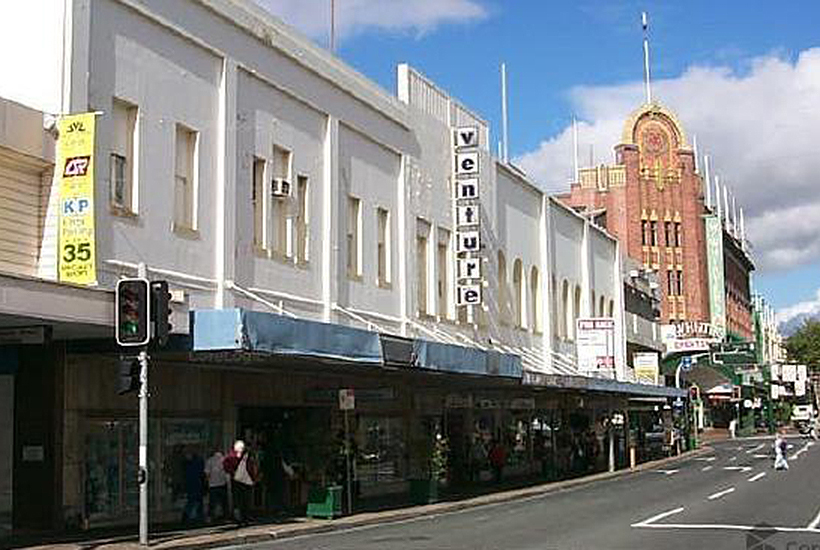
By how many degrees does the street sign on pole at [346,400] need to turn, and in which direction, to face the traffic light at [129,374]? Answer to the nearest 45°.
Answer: approximately 45° to its right

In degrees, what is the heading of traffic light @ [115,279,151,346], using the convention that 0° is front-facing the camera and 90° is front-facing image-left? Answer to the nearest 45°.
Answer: approximately 0°

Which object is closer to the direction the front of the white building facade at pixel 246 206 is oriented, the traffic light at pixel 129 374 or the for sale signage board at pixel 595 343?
the traffic light

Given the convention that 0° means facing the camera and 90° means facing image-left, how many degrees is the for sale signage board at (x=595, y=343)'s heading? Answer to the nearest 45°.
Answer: approximately 0°
